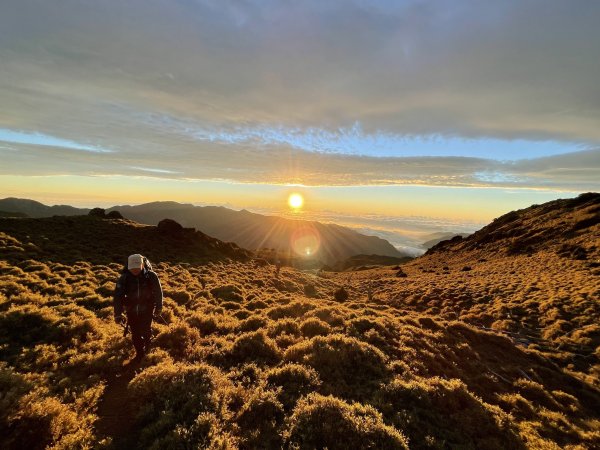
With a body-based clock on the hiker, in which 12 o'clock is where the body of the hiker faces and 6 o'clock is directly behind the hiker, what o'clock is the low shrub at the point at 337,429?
The low shrub is roughly at 11 o'clock from the hiker.

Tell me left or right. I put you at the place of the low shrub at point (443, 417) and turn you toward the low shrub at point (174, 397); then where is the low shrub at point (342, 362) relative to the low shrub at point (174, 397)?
right

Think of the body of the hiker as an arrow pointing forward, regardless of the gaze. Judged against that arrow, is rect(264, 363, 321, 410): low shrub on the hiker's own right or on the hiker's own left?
on the hiker's own left

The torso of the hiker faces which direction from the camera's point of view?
toward the camera

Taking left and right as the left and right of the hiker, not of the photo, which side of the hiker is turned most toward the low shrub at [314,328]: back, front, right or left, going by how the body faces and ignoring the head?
left

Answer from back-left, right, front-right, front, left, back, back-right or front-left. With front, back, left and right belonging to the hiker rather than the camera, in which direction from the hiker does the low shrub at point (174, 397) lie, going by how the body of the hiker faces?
front

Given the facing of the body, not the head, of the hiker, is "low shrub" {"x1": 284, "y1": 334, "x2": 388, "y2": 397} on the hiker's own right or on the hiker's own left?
on the hiker's own left

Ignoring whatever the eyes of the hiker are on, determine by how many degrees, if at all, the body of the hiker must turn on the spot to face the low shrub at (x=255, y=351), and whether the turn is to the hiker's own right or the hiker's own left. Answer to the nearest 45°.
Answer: approximately 90° to the hiker's own left

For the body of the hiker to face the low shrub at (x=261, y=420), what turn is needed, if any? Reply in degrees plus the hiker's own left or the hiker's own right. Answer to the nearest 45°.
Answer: approximately 45° to the hiker's own left
